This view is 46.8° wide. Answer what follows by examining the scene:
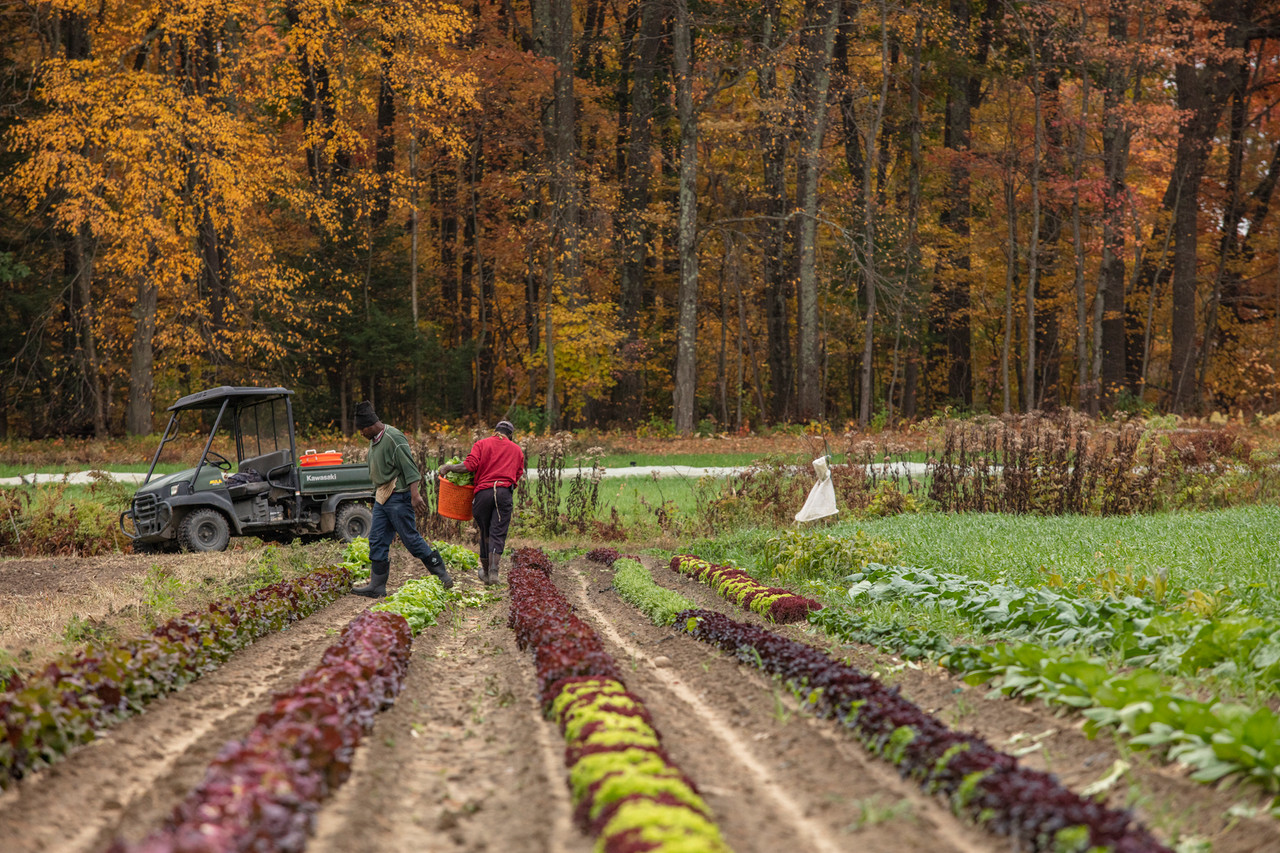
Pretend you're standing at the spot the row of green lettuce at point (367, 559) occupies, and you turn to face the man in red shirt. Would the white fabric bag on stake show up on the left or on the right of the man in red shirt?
left

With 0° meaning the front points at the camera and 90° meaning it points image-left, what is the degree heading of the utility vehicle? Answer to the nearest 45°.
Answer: approximately 45°

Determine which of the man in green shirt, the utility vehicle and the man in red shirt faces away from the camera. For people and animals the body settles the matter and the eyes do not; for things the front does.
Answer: the man in red shirt

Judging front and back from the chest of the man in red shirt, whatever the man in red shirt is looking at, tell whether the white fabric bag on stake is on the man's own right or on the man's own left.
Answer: on the man's own right

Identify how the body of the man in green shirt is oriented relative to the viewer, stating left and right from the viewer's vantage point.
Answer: facing to the left of the viewer

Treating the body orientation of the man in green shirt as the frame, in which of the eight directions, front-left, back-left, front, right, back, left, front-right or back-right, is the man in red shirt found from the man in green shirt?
back-right

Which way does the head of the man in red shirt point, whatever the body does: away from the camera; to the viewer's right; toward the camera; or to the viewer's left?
away from the camera

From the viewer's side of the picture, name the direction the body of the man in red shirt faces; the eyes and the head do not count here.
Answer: away from the camera

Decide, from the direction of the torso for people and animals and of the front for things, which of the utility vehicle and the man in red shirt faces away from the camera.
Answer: the man in red shirt

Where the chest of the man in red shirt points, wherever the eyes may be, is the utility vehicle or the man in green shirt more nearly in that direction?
the utility vehicle

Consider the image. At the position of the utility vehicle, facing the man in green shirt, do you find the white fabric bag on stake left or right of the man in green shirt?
left
